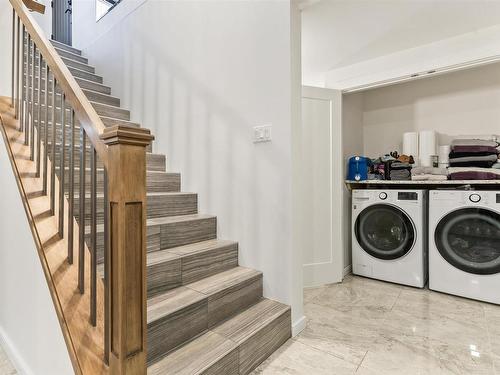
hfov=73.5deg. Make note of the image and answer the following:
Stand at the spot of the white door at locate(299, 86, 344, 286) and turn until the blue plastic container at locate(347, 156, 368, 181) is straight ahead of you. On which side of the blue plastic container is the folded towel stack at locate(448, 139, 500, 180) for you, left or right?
right

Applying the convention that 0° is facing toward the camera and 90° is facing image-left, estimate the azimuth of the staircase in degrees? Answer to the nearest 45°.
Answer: approximately 315°

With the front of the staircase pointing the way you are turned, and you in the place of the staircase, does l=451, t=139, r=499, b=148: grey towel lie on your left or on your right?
on your left

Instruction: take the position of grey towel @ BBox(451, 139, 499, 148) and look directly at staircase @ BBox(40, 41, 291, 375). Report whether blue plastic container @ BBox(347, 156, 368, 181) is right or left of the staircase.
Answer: right

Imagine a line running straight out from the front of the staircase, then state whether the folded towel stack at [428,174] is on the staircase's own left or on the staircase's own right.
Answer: on the staircase's own left

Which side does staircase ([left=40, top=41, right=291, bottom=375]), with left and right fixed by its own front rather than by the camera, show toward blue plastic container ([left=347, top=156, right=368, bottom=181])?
left

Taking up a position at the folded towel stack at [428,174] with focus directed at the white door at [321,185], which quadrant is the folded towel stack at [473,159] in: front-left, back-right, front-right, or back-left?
back-left

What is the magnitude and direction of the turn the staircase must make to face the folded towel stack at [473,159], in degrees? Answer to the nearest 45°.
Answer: approximately 45° to its left

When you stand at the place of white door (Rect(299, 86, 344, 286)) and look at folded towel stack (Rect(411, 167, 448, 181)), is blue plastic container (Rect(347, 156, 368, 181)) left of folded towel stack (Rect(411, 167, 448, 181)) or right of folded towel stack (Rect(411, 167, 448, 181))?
left
